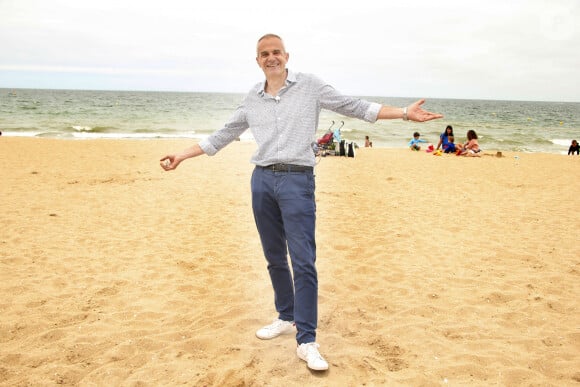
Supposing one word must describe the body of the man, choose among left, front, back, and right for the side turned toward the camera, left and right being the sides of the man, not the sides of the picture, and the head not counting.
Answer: front

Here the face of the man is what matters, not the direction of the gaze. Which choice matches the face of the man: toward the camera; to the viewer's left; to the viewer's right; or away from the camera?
toward the camera

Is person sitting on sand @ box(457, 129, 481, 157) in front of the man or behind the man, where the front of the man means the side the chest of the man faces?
behind
